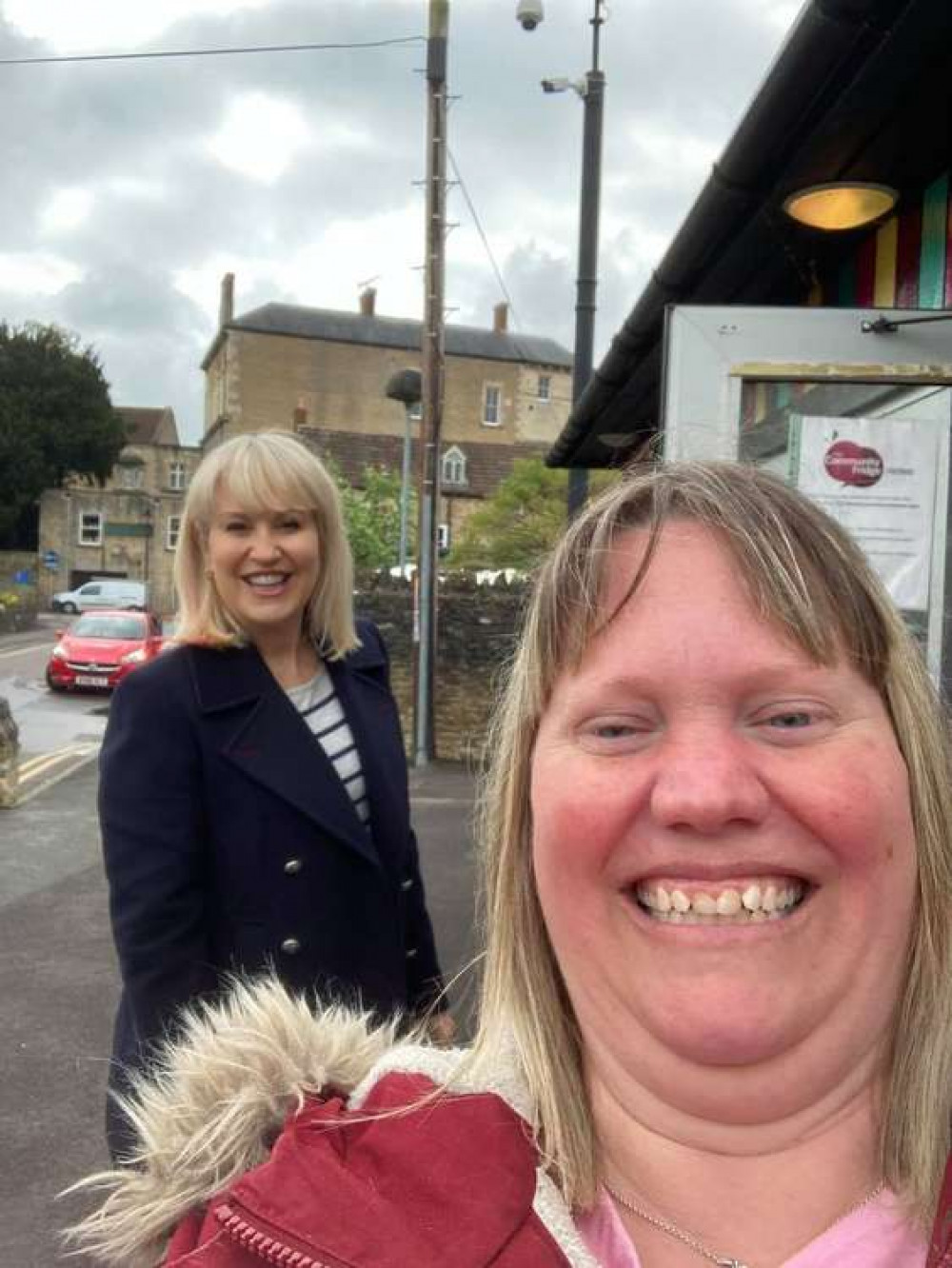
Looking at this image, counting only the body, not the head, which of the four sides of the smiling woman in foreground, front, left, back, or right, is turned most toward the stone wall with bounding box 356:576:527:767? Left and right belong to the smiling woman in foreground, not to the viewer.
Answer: back

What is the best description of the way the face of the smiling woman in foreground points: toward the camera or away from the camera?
toward the camera

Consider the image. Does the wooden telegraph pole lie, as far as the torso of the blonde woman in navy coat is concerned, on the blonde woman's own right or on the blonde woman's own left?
on the blonde woman's own left

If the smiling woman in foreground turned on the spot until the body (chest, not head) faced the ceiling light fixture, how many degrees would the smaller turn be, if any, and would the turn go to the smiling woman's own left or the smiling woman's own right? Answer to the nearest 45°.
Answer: approximately 180°

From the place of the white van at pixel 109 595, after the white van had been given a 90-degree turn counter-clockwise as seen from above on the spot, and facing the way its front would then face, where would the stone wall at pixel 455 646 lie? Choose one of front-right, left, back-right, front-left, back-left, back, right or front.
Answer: front

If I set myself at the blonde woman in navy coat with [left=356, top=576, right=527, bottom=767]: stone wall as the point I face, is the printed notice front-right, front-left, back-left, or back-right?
front-right

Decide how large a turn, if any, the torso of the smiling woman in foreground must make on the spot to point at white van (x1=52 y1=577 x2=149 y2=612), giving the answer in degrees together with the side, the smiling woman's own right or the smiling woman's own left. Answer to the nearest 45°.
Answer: approximately 180°

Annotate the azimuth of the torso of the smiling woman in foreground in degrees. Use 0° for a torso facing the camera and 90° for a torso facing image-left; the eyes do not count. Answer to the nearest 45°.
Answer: approximately 0°

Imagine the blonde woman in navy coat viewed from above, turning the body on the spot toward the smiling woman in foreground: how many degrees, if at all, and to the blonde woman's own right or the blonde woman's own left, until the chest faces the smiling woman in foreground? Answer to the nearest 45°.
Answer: approximately 45° to the blonde woman's own right

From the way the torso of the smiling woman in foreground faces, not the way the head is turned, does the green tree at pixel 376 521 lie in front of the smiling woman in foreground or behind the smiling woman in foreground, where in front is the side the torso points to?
behind

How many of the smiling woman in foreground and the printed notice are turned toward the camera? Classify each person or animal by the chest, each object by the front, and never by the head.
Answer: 2

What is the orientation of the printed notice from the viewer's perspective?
toward the camera

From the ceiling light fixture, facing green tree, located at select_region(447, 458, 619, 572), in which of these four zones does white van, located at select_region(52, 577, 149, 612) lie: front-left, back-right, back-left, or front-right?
front-left
